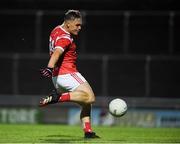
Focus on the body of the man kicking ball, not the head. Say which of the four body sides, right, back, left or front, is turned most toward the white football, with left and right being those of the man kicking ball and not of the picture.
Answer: front

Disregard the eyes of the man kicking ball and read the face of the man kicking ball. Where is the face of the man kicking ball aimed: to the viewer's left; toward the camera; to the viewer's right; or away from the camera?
to the viewer's right

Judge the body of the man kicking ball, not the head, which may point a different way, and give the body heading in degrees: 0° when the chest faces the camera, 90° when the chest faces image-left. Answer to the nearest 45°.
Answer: approximately 270°
